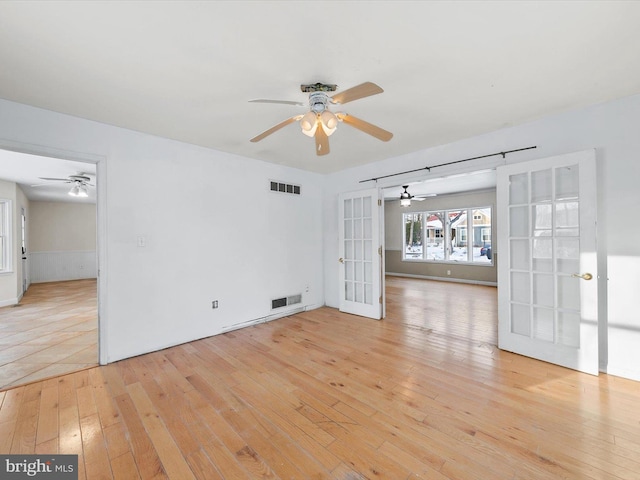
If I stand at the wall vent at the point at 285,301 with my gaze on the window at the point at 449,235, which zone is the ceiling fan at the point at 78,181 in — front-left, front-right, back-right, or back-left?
back-left

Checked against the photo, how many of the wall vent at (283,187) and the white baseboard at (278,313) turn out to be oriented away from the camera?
0

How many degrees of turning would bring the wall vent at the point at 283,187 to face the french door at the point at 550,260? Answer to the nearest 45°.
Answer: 0° — it already faces it

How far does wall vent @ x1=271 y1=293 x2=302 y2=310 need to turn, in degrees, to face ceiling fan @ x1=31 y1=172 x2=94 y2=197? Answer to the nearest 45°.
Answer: approximately 135° to its right

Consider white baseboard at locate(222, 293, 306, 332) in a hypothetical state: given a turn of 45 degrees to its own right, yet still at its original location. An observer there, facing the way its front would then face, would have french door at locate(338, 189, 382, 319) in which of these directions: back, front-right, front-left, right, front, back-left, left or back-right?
left

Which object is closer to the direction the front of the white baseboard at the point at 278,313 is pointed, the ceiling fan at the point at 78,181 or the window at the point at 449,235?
the window

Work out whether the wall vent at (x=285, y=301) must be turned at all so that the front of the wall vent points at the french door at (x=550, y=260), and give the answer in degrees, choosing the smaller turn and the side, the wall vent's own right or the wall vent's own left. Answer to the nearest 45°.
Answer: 0° — it already faces it

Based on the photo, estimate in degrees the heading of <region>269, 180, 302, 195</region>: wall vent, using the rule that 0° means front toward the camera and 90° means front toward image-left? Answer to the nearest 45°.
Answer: approximately 315°

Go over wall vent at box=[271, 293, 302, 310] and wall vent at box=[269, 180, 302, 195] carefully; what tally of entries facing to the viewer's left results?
0

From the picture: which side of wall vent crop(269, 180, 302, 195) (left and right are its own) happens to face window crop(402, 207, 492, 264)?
left

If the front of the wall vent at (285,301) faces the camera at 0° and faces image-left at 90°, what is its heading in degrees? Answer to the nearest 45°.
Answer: approximately 315°

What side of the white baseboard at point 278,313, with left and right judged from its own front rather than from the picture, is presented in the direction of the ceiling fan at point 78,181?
back

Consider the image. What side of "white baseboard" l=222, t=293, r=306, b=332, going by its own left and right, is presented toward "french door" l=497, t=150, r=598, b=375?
front

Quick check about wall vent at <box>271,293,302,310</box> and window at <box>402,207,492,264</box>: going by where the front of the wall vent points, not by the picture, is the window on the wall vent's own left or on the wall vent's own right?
on the wall vent's own left
